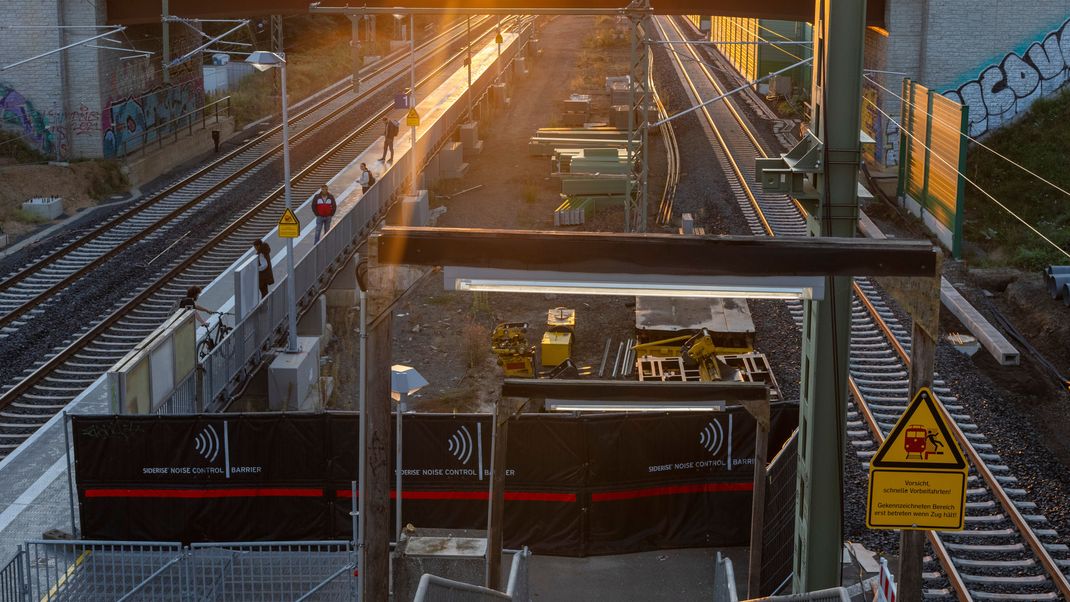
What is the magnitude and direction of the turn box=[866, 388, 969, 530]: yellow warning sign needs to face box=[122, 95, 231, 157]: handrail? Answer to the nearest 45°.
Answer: approximately 135° to its right

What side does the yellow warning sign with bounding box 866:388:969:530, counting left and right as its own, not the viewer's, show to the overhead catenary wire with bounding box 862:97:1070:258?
back

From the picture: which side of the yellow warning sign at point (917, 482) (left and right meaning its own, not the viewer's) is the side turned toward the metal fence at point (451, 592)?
right

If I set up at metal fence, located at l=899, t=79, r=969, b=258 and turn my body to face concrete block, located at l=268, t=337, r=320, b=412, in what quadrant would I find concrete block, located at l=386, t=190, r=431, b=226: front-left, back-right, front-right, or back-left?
front-right

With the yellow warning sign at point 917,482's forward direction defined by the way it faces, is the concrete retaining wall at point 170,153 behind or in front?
behind

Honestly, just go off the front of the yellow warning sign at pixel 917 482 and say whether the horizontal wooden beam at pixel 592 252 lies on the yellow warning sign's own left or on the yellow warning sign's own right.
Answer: on the yellow warning sign's own right

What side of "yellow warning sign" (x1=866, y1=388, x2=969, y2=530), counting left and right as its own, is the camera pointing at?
front

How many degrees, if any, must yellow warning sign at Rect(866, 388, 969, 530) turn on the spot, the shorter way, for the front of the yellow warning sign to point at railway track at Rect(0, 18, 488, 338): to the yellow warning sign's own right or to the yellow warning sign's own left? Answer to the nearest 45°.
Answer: approximately 135° to the yellow warning sign's own right

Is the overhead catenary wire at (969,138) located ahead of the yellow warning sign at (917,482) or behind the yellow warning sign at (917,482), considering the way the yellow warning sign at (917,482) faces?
behind

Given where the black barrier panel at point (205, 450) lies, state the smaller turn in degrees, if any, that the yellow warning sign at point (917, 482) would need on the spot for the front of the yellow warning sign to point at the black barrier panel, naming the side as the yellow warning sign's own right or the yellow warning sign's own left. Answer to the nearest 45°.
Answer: approximately 135° to the yellow warning sign's own right

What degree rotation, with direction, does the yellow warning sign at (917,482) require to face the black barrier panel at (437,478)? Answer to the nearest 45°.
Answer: approximately 135° to its right
